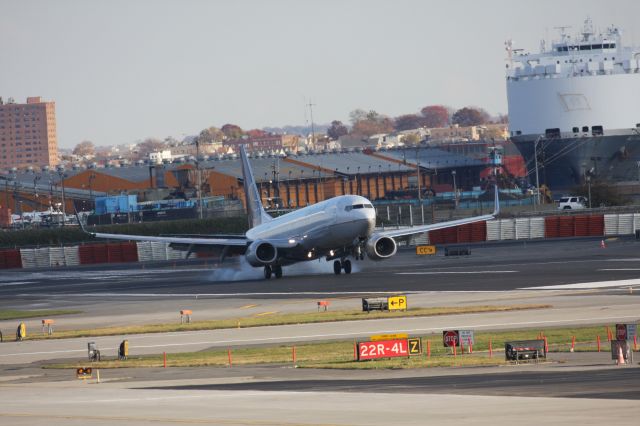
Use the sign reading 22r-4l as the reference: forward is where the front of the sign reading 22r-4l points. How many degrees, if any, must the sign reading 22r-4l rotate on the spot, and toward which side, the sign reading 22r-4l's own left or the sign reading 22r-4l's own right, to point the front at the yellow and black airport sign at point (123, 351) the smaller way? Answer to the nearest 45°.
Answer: approximately 90° to the sign reading 22r-4l's own right

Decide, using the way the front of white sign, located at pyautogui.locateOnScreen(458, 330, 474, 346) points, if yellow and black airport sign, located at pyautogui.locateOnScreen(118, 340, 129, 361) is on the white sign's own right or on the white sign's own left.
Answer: on the white sign's own right

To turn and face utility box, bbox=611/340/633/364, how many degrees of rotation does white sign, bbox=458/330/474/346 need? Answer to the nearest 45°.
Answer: approximately 45° to its left

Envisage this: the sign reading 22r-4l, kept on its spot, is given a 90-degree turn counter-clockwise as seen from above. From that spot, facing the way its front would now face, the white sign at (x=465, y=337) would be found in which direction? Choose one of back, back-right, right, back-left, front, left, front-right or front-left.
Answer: front

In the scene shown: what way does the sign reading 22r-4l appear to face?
toward the camera

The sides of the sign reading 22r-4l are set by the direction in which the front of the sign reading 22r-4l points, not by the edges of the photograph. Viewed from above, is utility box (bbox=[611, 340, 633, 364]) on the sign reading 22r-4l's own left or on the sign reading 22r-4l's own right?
on the sign reading 22r-4l's own left
